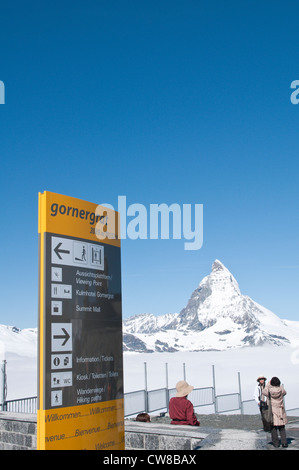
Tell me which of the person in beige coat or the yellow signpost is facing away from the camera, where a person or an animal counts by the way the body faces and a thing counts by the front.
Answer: the person in beige coat

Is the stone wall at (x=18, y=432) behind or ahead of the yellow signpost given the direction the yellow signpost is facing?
behind

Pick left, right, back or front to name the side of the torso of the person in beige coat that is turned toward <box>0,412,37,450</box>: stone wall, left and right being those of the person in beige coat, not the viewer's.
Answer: left

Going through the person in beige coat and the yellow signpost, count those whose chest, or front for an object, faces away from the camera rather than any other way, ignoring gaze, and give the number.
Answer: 1

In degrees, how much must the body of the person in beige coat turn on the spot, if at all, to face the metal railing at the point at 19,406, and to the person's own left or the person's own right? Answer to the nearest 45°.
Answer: approximately 45° to the person's own left

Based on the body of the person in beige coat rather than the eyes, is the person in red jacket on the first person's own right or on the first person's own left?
on the first person's own left

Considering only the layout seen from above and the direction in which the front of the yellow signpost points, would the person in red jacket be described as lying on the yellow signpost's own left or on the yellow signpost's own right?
on the yellow signpost's own left

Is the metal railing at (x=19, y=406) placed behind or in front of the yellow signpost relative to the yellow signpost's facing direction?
behind

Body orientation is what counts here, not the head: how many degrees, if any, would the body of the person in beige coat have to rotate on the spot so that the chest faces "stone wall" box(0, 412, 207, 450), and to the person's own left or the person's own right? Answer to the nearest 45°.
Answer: approximately 135° to the person's own left

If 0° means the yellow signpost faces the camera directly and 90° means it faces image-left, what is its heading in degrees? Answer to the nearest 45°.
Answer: approximately 315°

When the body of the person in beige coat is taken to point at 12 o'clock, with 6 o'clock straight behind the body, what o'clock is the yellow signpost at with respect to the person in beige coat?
The yellow signpost is roughly at 7 o'clock from the person in beige coat.

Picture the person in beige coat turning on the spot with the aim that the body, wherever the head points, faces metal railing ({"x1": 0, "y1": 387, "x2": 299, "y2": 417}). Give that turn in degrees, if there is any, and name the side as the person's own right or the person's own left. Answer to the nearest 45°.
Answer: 0° — they already face it

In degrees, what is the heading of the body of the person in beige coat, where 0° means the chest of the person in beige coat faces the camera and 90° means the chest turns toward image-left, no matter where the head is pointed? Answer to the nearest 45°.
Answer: approximately 180°
